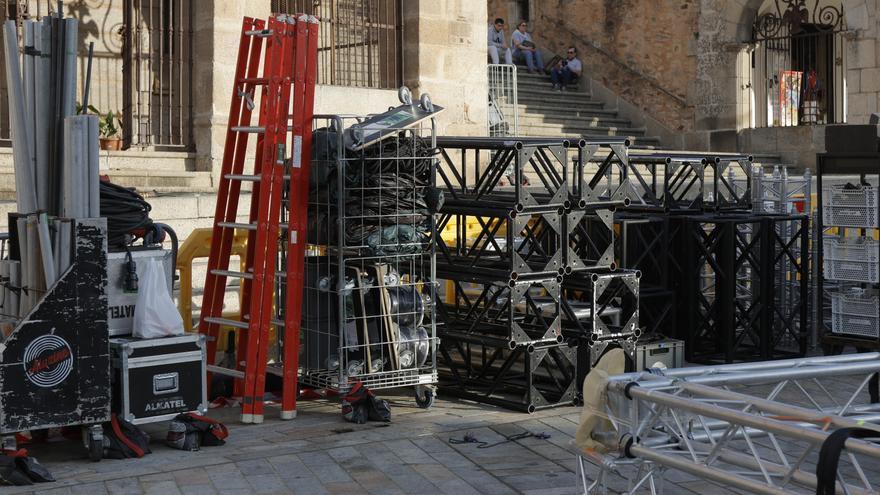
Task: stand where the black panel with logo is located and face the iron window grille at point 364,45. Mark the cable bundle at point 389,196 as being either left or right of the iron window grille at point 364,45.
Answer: right

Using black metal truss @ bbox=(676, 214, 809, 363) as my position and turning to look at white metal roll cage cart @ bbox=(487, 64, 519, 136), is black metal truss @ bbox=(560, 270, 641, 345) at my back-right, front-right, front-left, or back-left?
back-left

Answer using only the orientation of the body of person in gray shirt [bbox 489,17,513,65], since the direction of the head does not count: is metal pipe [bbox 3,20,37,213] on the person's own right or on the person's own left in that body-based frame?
on the person's own right

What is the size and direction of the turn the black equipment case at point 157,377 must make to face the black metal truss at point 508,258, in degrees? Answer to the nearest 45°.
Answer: approximately 90° to its left

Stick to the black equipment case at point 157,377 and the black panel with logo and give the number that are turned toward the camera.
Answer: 2

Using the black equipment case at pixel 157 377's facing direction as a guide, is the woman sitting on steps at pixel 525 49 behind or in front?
behind
